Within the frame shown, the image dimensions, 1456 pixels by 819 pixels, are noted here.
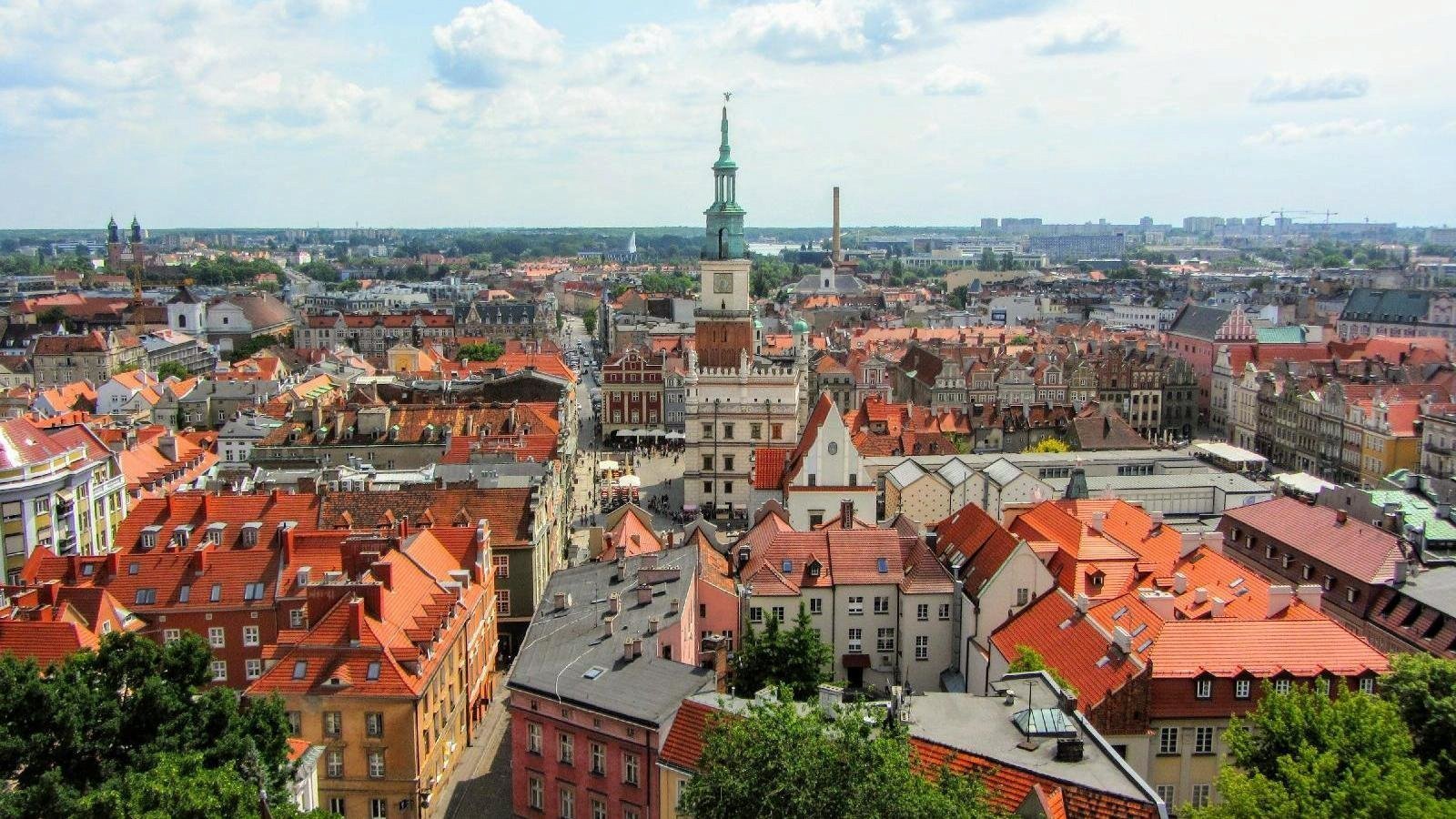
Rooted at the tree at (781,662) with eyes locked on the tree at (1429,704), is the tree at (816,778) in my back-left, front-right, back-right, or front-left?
front-right

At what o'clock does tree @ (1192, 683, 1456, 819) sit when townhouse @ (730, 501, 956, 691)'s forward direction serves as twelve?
The tree is roughly at 11 o'clock from the townhouse.

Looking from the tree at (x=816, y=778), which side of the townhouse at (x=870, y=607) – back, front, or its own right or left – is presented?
front

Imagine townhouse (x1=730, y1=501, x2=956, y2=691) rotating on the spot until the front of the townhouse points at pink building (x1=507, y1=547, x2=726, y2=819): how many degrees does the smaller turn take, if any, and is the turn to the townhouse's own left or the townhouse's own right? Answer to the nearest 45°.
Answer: approximately 45° to the townhouse's own right

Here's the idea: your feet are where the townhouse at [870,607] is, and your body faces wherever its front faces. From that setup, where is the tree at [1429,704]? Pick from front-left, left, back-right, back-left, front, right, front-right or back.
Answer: front-left

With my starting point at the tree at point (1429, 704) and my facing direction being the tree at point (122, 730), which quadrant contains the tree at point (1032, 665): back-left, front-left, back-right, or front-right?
front-right

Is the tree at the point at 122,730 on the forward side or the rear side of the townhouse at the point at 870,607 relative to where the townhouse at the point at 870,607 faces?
on the forward side

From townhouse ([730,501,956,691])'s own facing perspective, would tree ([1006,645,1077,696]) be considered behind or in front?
in front

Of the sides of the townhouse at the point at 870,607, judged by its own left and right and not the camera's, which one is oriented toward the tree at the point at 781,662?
front

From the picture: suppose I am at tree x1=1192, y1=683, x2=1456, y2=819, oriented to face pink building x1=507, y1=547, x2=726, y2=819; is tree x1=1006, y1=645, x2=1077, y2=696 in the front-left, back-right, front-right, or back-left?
front-right
